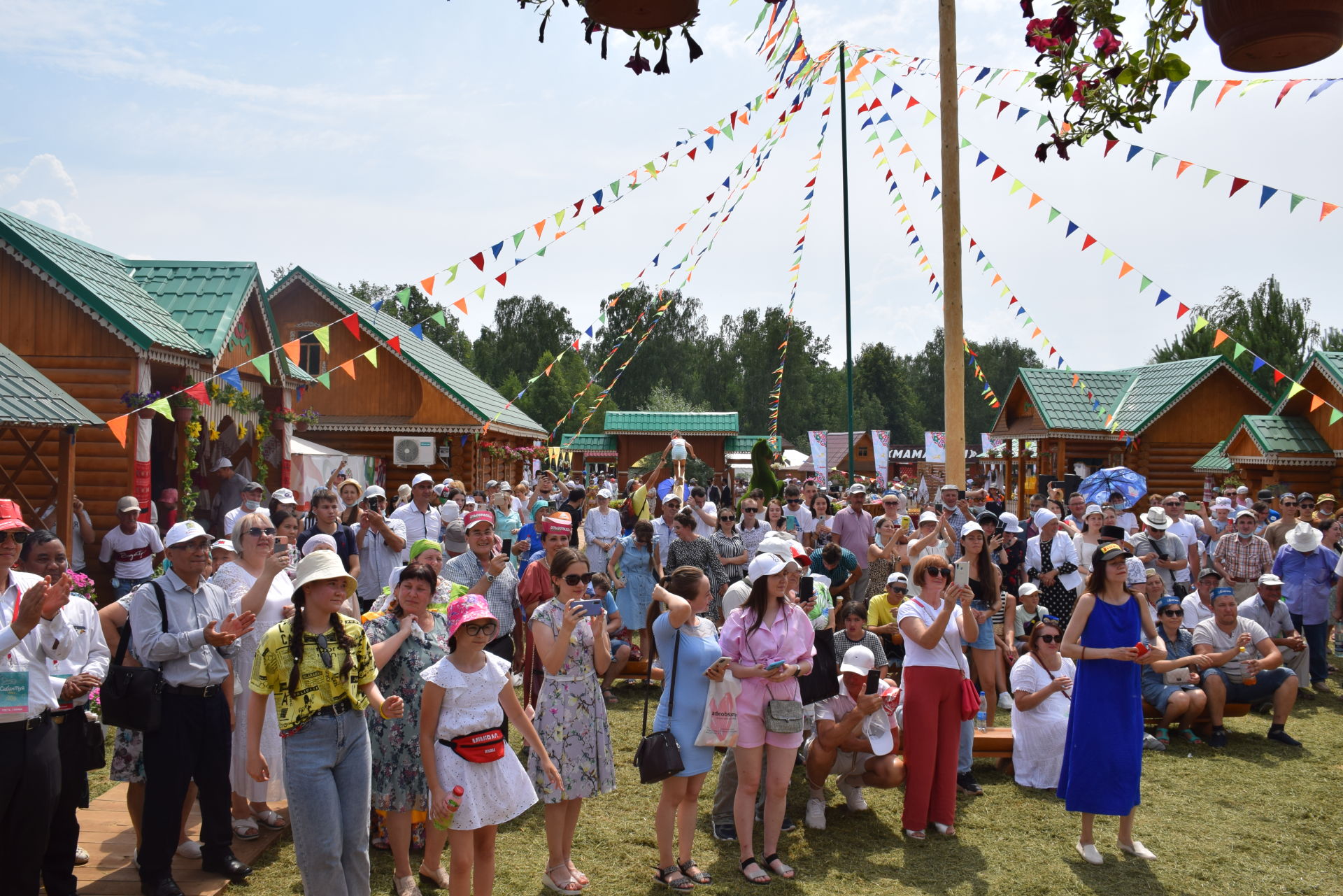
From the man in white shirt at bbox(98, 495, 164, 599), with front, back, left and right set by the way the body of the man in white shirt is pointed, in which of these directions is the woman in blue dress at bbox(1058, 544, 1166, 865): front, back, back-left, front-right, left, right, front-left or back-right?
front-left

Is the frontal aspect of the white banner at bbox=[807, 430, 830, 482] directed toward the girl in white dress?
yes

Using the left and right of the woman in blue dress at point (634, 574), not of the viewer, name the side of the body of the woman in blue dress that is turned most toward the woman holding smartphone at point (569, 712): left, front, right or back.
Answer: front

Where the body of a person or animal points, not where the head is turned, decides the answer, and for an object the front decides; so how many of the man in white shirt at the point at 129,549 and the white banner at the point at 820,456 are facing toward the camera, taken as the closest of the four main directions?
2

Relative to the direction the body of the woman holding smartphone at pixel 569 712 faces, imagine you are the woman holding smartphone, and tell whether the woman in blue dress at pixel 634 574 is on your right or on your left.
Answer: on your left

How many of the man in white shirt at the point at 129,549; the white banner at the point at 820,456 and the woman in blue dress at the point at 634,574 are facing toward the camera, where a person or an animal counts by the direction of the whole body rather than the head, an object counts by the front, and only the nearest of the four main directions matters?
3

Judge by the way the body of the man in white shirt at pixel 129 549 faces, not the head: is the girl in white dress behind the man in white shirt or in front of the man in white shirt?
in front

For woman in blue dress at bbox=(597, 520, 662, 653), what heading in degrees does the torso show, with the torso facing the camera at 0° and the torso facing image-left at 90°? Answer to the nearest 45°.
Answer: approximately 0°

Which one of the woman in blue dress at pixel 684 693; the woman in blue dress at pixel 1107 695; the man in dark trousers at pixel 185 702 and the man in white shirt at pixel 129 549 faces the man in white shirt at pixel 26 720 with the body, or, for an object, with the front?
the man in white shirt at pixel 129 549

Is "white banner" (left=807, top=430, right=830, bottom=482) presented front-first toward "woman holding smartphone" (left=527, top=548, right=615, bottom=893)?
yes

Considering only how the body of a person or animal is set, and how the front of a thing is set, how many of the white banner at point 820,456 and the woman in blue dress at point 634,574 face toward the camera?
2
